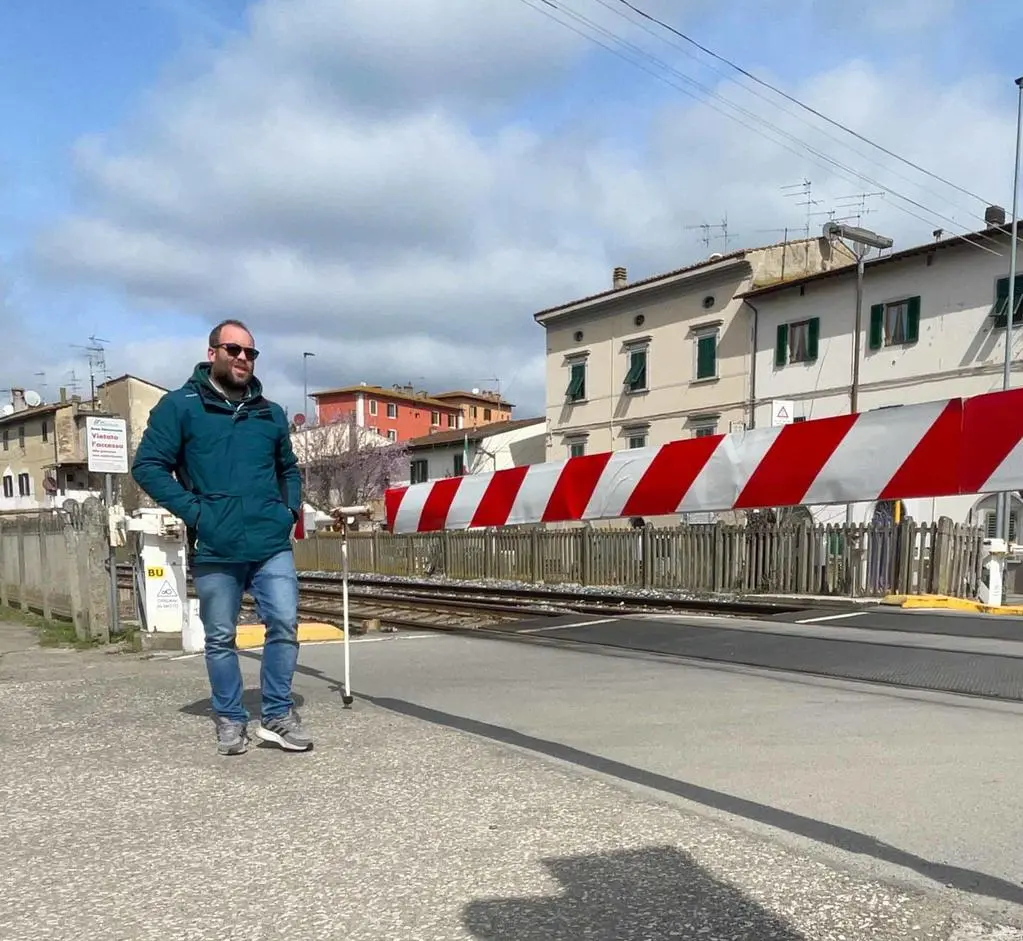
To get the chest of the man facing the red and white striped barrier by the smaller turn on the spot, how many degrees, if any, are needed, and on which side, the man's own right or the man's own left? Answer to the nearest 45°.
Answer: approximately 90° to the man's own left

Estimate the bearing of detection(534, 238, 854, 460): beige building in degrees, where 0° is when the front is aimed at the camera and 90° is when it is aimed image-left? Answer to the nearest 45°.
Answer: approximately 45°

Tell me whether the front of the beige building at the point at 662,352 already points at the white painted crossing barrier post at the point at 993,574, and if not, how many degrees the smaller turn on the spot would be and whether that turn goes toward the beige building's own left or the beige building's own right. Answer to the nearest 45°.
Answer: approximately 45° to the beige building's own left

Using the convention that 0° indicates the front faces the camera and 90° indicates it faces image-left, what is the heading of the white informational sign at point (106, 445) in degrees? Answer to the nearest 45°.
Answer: approximately 0°

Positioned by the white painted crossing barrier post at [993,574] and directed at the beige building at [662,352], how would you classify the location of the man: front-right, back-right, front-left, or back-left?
back-left

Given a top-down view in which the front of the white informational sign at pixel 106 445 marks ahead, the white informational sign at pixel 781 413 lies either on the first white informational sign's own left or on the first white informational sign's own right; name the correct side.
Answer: on the first white informational sign's own left

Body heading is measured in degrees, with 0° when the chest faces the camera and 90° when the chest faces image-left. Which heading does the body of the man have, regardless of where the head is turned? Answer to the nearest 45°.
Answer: approximately 315°

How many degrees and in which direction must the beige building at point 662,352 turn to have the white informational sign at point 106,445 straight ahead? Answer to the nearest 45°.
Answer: approximately 45° to its left
